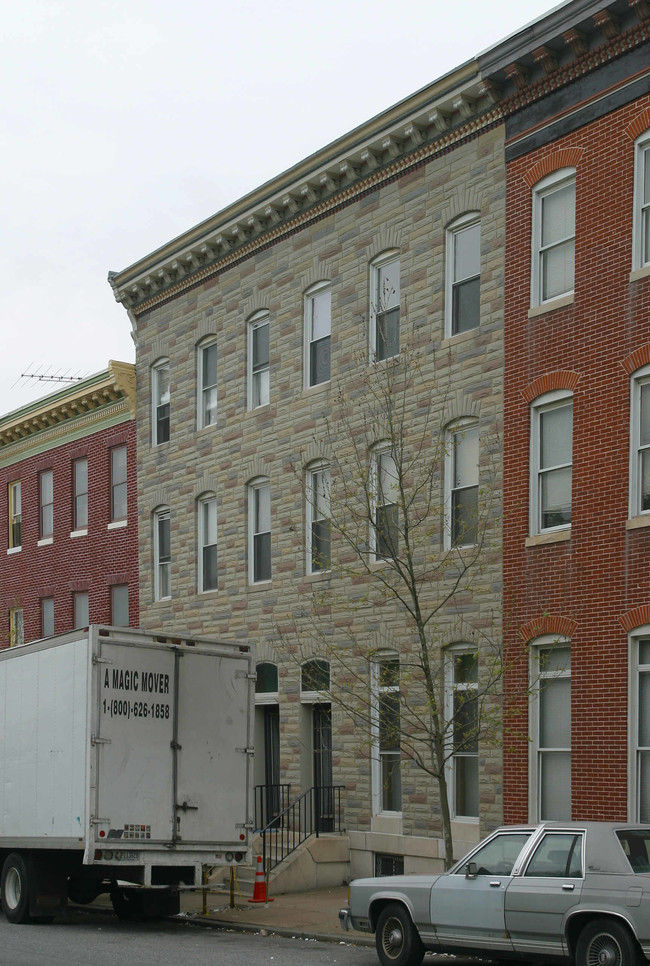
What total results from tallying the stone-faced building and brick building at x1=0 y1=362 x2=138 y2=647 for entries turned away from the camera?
0

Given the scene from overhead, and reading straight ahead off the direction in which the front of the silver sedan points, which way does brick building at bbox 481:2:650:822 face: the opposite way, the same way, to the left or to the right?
to the left

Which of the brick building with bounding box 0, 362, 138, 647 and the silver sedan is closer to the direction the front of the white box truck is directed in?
the brick building

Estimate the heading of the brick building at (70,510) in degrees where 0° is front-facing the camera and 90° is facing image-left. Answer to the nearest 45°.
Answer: approximately 45°

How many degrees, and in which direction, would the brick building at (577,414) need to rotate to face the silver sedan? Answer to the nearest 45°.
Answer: approximately 45° to its left

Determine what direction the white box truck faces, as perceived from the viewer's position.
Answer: facing away from the viewer and to the left of the viewer

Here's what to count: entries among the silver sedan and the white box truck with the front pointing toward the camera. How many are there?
0

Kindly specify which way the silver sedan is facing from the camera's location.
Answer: facing away from the viewer and to the left of the viewer
